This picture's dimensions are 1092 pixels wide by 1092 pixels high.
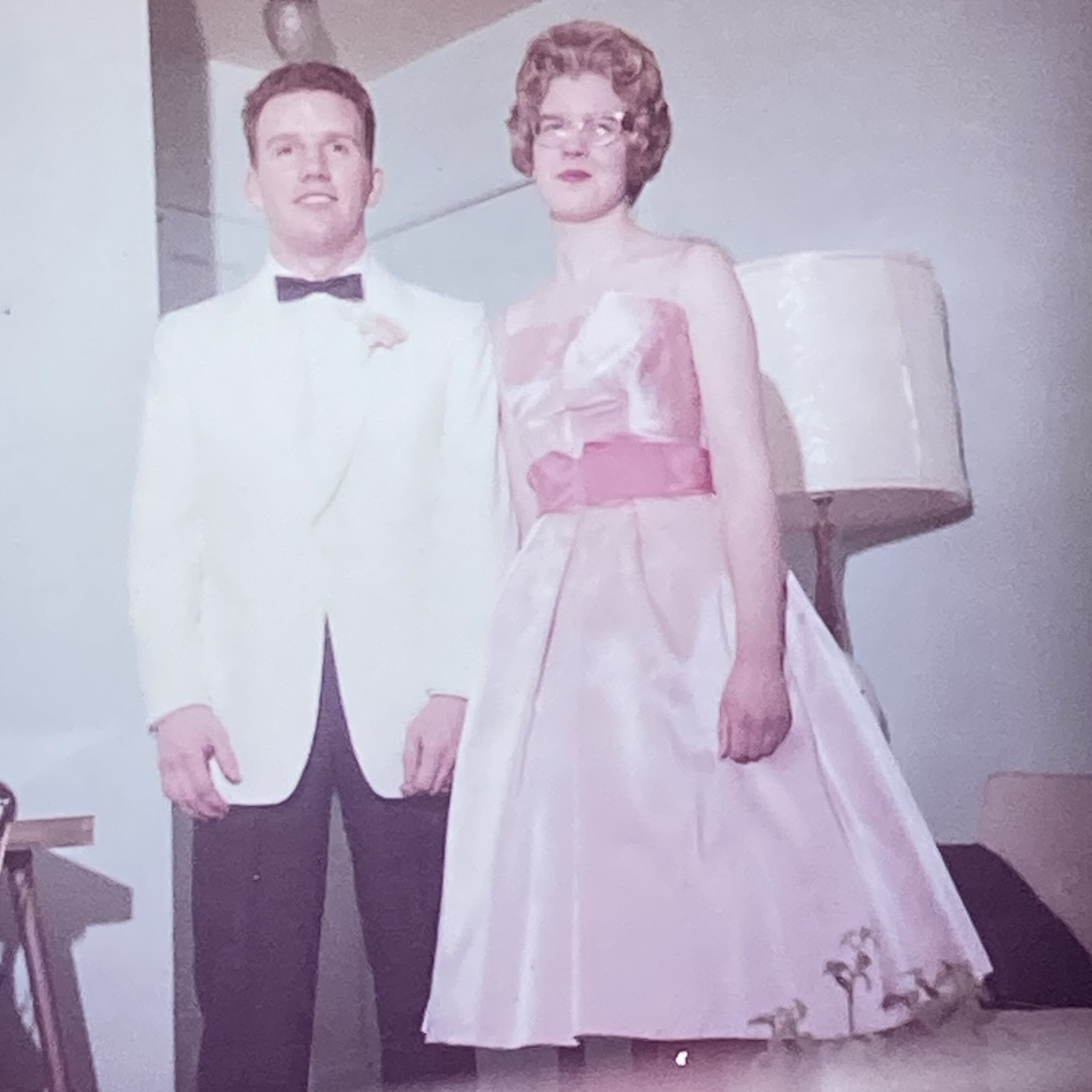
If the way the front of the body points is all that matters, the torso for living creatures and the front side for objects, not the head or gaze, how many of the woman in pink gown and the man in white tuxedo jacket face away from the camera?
0

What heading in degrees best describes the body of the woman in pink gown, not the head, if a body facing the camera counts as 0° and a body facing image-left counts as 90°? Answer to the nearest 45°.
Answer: approximately 45°

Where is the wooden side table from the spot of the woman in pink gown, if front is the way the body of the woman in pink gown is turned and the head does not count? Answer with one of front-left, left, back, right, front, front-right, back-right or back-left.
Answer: front-right

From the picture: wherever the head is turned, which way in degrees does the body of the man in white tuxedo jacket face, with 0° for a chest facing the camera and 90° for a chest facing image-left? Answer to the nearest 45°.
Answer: approximately 0°

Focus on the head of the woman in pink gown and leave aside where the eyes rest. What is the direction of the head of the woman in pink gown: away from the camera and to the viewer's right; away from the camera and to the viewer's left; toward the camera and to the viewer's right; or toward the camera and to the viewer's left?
toward the camera and to the viewer's left
